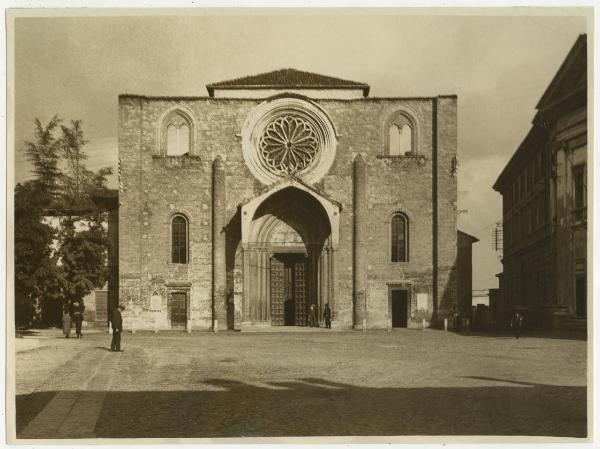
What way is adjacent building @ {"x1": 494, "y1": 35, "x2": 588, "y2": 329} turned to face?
to the viewer's left

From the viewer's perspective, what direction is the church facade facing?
toward the camera

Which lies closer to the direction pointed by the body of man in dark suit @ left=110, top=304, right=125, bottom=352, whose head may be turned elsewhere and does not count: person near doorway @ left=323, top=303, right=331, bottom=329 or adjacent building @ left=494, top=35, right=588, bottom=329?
the adjacent building

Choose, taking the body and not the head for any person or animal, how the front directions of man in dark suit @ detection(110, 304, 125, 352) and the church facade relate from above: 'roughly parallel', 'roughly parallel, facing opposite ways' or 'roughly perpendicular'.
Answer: roughly perpendicular

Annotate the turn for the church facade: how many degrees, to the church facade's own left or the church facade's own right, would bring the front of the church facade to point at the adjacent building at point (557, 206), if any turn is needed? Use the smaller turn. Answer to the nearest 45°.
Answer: approximately 45° to the church facade's own left

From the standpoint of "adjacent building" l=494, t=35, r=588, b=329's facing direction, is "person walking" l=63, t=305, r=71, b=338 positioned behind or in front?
in front

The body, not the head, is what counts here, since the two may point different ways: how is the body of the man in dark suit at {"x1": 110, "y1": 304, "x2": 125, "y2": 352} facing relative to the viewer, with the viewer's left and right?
facing to the right of the viewer
